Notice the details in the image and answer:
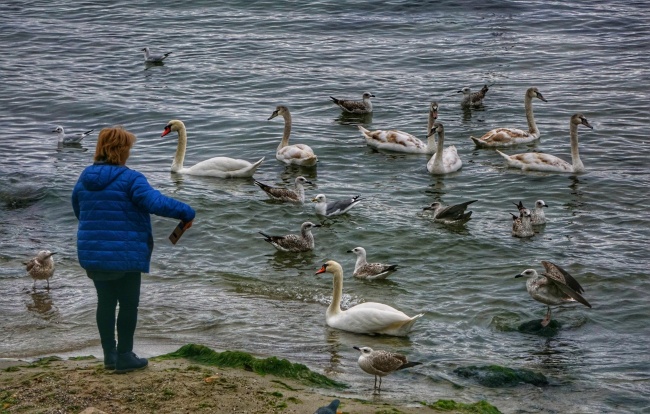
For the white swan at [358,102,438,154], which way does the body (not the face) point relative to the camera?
to the viewer's right

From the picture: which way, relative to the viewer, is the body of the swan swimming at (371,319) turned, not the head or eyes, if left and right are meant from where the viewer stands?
facing to the left of the viewer

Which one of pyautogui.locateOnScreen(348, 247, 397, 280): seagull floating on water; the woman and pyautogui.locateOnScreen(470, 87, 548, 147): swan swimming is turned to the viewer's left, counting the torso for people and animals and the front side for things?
the seagull floating on water

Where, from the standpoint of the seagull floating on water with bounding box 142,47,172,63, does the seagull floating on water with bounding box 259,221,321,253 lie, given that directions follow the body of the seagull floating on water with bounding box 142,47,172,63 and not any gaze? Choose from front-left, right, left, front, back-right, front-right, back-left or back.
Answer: left

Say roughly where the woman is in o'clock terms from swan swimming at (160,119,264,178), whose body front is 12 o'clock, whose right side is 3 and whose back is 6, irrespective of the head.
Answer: The woman is roughly at 9 o'clock from the swan swimming.

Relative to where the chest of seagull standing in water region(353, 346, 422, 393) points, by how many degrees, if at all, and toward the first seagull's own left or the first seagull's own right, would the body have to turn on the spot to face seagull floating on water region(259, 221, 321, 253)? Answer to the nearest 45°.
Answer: approximately 90° to the first seagull's own right

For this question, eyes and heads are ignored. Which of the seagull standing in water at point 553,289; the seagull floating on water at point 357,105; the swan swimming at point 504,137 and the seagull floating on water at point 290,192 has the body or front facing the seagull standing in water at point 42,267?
the seagull standing in water at point 553,289

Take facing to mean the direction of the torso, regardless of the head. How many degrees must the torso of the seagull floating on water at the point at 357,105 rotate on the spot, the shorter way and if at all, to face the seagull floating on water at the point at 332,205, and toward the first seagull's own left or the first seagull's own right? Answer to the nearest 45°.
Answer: approximately 90° to the first seagull's own right

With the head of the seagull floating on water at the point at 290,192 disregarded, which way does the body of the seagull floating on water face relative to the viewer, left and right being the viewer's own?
facing to the right of the viewer

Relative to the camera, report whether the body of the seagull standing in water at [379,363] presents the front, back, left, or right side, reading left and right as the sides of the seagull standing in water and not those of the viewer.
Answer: left

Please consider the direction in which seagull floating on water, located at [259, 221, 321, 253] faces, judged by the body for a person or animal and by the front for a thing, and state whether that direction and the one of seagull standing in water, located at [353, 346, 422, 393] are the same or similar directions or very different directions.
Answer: very different directions

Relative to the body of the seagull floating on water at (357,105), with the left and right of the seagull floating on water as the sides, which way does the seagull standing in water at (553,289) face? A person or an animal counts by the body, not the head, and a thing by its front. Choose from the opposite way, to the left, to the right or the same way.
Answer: the opposite way

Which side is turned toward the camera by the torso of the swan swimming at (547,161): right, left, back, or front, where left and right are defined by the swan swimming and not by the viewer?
right
